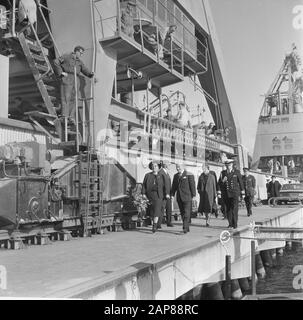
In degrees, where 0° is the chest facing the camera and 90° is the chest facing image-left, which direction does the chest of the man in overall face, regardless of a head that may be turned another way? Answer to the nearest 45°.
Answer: approximately 315°
